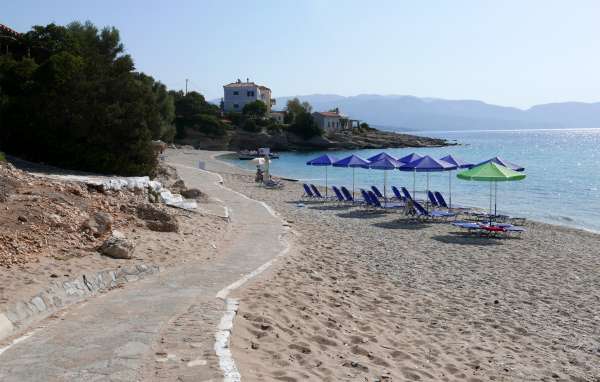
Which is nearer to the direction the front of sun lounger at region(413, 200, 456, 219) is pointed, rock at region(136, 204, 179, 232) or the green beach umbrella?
the green beach umbrella

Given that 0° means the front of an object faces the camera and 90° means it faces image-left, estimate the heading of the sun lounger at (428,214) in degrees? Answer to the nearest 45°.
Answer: approximately 270°

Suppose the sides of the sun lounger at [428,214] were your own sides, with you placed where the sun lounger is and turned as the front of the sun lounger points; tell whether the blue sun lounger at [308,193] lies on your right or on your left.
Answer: on your left

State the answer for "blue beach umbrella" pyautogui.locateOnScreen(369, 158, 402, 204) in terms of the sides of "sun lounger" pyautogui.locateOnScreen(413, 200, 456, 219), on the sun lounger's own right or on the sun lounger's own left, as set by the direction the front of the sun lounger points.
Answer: on the sun lounger's own left

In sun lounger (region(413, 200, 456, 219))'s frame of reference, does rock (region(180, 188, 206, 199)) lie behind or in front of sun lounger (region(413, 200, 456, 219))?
behind

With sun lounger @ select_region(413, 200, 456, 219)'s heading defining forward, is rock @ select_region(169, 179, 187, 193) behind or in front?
behind

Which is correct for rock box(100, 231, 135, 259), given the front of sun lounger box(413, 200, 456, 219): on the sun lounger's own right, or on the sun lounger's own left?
on the sun lounger's own right

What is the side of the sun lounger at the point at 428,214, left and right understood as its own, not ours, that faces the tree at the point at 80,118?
back

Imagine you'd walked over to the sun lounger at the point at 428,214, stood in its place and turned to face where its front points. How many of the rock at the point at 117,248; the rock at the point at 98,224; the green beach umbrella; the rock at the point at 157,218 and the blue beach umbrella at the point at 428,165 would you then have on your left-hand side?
1
